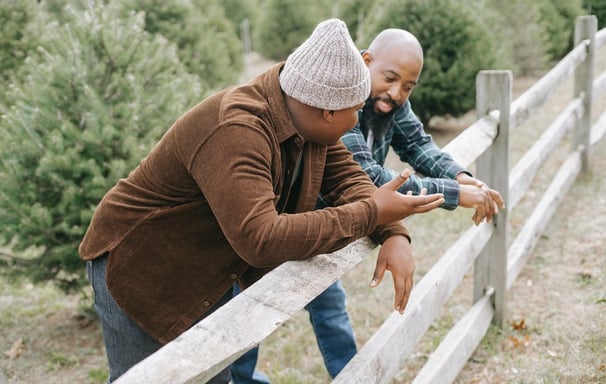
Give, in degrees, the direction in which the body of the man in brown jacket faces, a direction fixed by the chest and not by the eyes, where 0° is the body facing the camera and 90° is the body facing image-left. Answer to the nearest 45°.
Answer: approximately 270°

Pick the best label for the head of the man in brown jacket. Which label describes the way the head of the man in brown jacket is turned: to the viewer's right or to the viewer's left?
to the viewer's right

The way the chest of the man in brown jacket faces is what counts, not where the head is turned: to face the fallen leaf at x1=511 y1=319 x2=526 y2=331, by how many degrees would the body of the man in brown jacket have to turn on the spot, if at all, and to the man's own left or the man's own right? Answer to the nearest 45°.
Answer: approximately 45° to the man's own left

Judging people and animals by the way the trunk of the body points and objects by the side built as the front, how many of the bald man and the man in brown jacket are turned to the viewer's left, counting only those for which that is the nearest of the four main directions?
0

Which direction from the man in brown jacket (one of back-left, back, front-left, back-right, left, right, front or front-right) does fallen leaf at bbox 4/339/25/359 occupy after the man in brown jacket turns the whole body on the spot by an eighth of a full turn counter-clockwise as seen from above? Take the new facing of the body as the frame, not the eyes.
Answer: left
